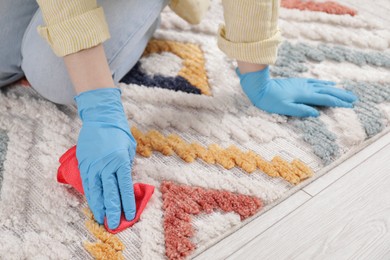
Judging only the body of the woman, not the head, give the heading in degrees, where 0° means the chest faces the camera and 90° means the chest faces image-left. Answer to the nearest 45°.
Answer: approximately 315°
